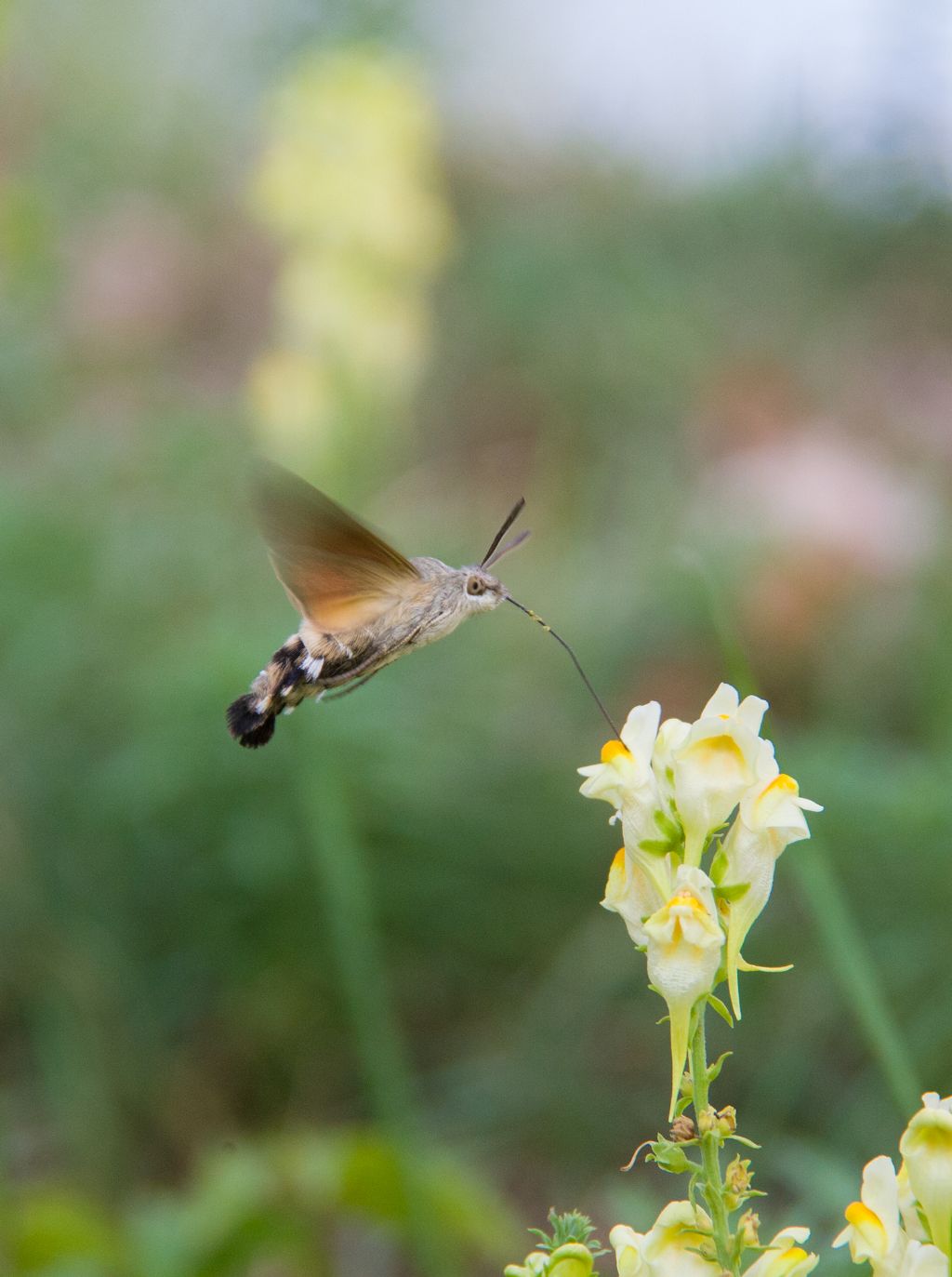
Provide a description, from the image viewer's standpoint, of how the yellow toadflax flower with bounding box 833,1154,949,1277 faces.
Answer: facing to the left of the viewer

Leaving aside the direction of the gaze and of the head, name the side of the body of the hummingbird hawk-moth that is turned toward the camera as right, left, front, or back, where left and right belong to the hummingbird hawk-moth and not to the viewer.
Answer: right

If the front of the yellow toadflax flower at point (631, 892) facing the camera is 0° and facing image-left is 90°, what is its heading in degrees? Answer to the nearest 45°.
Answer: approximately 90°

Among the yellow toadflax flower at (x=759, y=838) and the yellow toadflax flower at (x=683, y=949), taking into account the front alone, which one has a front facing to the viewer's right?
the yellow toadflax flower at (x=759, y=838)

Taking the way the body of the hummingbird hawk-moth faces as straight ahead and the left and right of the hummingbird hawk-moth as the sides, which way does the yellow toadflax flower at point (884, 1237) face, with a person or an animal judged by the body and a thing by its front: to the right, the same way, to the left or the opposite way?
the opposite way
